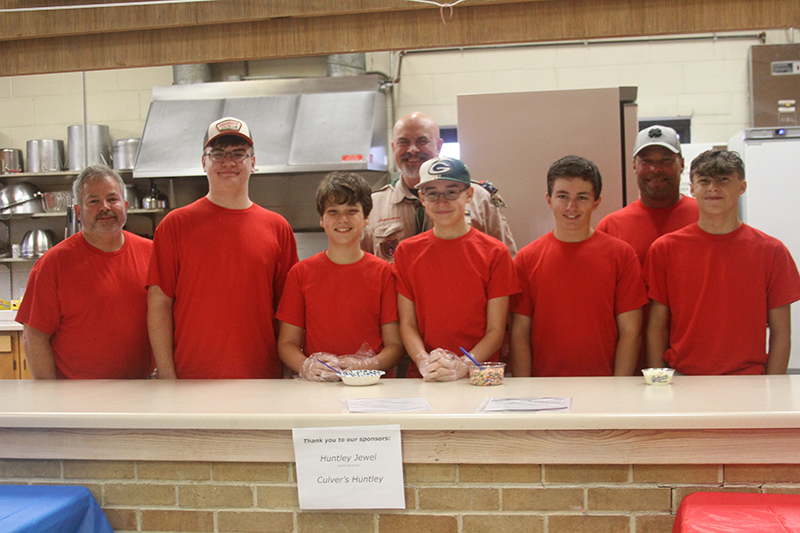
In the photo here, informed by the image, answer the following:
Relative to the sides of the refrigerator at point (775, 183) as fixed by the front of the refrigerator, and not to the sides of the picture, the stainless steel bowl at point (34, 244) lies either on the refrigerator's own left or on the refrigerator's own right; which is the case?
on the refrigerator's own right

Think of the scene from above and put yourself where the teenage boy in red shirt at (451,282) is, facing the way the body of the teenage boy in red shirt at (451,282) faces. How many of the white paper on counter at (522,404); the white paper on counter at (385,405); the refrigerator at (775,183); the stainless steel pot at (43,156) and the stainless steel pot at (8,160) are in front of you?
2

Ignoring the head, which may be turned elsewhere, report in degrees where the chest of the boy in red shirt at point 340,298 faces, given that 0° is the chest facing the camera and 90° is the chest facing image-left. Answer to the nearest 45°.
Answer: approximately 0°

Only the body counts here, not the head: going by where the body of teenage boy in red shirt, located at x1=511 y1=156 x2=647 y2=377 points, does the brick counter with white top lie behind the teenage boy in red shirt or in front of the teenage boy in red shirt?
in front

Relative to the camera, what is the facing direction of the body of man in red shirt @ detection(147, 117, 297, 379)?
toward the camera

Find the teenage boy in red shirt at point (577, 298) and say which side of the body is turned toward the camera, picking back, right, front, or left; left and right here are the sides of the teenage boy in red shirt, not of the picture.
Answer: front

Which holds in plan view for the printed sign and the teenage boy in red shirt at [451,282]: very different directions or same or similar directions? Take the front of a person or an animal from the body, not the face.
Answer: same or similar directions

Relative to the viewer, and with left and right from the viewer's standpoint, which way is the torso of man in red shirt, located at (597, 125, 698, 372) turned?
facing the viewer

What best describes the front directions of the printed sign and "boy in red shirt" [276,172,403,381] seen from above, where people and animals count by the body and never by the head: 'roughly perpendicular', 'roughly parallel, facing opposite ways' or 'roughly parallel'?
roughly parallel

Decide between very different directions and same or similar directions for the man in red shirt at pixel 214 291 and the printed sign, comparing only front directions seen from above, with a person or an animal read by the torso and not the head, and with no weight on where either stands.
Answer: same or similar directions

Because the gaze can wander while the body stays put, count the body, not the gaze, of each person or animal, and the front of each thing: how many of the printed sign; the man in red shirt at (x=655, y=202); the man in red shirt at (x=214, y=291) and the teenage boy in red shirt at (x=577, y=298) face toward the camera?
4
